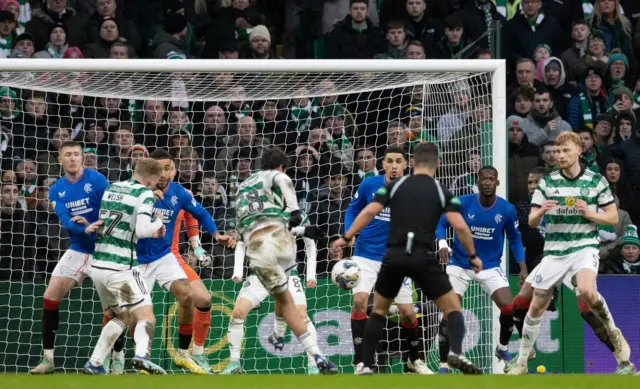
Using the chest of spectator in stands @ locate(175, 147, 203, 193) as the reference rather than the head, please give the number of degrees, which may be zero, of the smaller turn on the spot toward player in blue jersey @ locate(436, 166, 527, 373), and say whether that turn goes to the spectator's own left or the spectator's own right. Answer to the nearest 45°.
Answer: approximately 45° to the spectator's own left

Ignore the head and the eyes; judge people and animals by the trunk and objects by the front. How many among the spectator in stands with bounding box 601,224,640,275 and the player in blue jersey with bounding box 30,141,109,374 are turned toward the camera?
2

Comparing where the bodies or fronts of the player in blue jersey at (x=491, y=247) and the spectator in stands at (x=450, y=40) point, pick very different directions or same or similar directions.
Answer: same or similar directions

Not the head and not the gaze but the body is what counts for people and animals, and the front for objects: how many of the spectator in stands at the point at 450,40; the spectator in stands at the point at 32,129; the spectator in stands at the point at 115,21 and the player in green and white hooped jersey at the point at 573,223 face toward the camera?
4

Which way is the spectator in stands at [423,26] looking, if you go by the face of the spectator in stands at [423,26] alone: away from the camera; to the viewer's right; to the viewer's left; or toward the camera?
toward the camera

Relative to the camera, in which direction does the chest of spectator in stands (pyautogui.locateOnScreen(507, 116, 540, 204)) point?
toward the camera

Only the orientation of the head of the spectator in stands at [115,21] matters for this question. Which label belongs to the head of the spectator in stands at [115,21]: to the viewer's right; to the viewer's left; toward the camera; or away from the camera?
toward the camera

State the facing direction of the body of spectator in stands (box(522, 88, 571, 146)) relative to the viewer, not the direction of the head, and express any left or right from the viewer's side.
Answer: facing the viewer

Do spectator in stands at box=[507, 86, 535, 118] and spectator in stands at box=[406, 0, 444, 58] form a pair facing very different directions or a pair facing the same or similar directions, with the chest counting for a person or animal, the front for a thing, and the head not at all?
same or similar directions

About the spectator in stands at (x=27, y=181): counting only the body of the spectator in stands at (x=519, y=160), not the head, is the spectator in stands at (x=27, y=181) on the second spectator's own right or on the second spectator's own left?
on the second spectator's own right

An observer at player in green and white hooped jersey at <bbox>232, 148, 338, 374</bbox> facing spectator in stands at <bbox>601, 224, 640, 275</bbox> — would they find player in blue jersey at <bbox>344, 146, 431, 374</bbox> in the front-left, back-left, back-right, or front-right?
front-right

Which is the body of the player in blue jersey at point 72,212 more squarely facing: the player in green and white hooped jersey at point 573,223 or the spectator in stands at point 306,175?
the player in green and white hooped jersey

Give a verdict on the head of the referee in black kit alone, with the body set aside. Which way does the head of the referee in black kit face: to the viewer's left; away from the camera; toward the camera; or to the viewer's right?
away from the camera

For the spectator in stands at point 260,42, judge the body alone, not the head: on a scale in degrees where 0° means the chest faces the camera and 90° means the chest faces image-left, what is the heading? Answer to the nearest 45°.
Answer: approximately 0°
